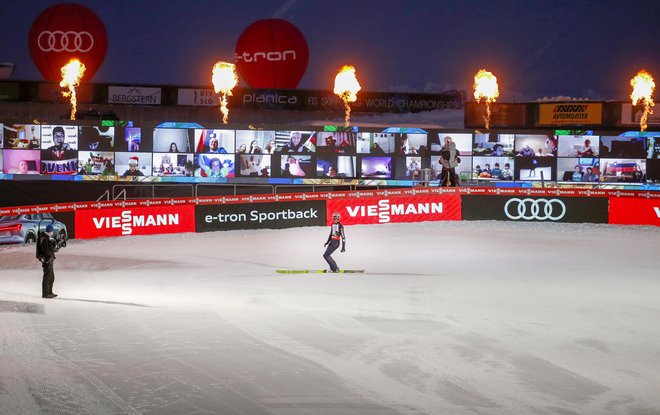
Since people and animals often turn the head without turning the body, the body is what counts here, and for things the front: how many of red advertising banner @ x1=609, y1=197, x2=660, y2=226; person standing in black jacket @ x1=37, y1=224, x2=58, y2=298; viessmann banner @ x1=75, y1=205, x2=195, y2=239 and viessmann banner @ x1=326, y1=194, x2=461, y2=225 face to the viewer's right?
1

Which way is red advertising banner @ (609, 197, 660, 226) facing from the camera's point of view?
toward the camera

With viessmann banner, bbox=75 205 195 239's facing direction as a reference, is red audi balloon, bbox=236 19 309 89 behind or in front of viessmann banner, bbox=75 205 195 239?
behind

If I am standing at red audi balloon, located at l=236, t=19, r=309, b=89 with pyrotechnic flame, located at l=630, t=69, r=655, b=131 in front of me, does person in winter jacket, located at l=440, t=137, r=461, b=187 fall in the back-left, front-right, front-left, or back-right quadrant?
front-right

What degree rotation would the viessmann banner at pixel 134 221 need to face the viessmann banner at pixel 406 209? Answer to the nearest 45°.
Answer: approximately 90° to its left

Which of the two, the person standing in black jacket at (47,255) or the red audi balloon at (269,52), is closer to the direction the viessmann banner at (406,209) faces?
the person standing in black jacket

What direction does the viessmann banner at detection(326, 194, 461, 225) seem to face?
toward the camera

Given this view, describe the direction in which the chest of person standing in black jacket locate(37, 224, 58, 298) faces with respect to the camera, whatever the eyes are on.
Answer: to the viewer's right

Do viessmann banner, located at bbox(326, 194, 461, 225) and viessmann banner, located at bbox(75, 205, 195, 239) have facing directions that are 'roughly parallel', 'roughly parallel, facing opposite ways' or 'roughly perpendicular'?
roughly parallel

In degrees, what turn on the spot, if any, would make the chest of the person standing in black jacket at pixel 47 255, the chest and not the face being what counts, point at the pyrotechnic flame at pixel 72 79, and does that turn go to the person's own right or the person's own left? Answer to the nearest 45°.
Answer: approximately 90° to the person's own left

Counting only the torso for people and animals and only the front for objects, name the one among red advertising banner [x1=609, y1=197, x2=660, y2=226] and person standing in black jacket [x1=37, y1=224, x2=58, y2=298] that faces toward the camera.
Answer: the red advertising banner

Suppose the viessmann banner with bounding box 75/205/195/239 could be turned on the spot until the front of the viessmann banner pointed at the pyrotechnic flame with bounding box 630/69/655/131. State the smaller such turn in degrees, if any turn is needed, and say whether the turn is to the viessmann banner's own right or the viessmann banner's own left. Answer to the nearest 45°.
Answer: approximately 90° to the viessmann banner's own left

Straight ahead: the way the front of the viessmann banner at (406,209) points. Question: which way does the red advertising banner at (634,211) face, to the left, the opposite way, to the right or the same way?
the same way

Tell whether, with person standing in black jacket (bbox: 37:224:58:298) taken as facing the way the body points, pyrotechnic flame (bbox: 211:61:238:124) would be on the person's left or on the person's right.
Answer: on the person's left
